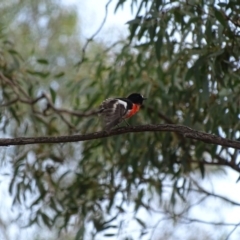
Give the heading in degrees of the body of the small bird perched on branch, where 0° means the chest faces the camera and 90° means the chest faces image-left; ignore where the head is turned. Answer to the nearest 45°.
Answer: approximately 270°
